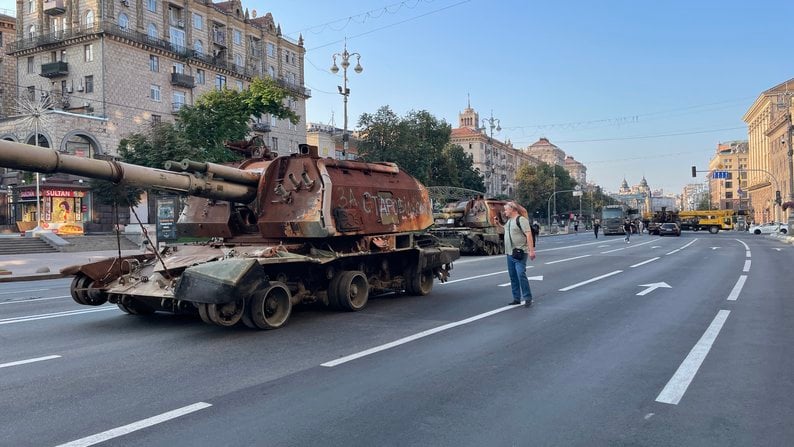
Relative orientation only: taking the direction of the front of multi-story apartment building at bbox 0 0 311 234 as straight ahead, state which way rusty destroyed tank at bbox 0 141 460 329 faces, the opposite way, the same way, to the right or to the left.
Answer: to the right

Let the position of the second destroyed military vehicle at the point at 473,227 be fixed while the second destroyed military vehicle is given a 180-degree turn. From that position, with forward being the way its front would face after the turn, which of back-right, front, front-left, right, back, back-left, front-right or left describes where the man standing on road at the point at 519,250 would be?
back-right

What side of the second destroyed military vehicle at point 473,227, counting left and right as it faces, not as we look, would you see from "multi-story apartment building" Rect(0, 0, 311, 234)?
right

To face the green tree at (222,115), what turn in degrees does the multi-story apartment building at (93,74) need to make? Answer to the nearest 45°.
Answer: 0° — it already faces it

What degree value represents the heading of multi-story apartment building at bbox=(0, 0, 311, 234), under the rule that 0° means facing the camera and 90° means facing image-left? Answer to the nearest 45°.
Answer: approximately 315°

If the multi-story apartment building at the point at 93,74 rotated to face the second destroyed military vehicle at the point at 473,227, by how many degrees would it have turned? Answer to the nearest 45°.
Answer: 0° — it already faces it

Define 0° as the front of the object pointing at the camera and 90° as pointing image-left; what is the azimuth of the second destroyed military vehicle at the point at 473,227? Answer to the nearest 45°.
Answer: approximately 45°

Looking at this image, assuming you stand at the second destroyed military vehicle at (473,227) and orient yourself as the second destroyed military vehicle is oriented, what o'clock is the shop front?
The shop front is roughly at 2 o'clock from the second destroyed military vehicle.

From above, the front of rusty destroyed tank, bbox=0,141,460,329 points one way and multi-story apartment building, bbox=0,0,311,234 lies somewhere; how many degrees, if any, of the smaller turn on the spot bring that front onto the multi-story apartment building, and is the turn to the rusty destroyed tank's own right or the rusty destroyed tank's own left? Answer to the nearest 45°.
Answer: approximately 135° to the rusty destroyed tank's own right
